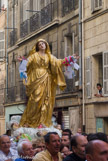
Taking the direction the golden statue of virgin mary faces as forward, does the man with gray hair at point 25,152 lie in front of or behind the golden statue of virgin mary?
in front

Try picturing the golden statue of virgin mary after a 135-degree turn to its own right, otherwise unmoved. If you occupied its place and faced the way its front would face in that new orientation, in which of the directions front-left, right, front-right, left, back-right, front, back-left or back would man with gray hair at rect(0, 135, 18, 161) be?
back-left

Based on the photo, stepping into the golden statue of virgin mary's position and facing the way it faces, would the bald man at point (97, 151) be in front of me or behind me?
in front

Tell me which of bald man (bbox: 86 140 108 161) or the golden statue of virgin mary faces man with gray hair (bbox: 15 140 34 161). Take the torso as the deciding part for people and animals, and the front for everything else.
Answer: the golden statue of virgin mary

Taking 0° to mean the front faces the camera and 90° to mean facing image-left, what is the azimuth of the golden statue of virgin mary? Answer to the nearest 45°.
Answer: approximately 0°

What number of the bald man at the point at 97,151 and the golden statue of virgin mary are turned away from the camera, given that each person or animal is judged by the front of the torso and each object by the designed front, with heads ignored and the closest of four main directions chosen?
0

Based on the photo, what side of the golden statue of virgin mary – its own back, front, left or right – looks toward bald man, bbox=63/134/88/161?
front
